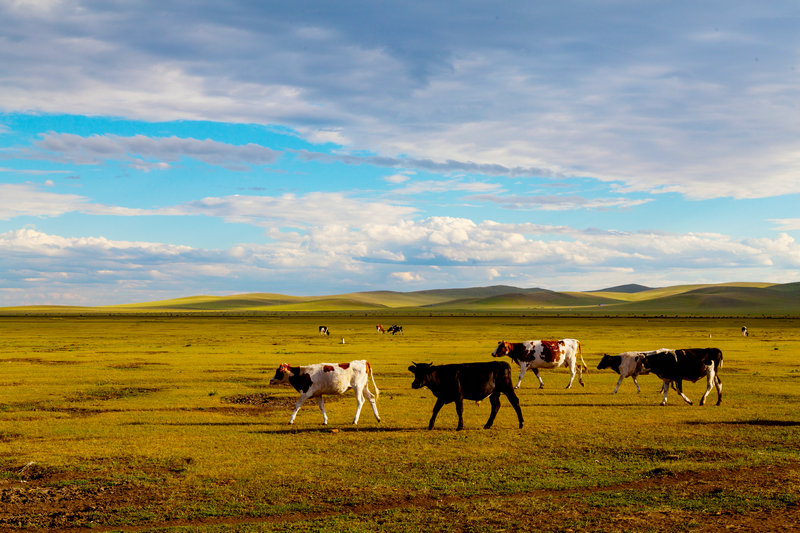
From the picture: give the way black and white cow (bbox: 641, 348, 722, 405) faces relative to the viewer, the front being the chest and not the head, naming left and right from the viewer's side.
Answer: facing to the left of the viewer

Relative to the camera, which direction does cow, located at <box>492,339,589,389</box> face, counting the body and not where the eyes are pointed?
to the viewer's left

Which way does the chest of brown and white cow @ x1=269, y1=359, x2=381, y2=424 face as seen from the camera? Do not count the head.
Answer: to the viewer's left

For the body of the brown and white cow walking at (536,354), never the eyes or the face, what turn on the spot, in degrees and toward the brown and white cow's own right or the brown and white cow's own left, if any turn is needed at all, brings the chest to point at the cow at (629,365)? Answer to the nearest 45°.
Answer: approximately 135° to the brown and white cow's own left

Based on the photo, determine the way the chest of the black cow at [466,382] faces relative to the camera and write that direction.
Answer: to the viewer's left

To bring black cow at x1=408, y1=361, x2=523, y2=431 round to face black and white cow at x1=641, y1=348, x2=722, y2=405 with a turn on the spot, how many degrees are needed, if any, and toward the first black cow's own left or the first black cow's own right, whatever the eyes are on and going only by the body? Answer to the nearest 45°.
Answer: approximately 135° to the first black cow's own right
